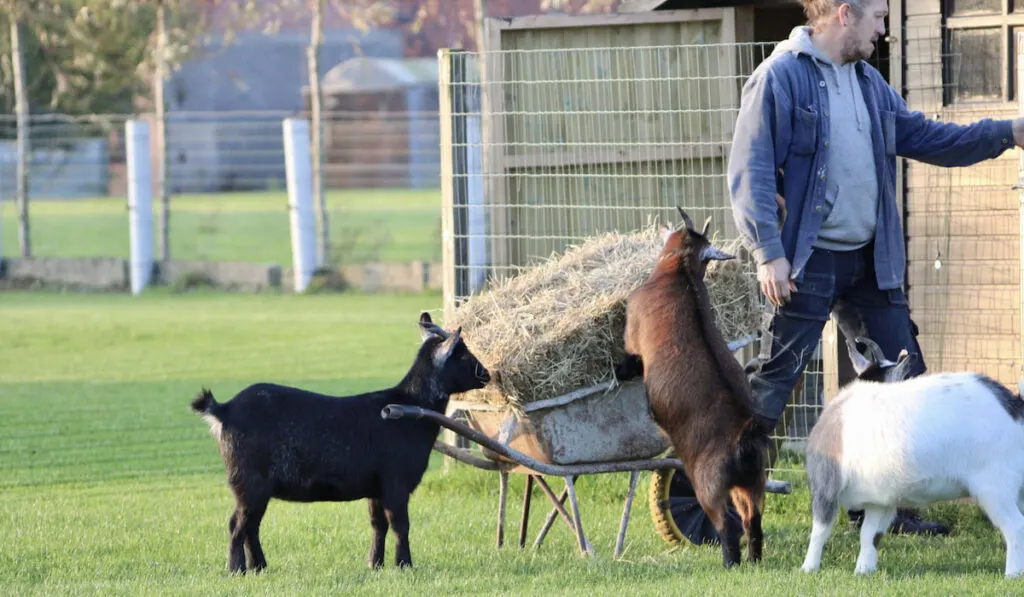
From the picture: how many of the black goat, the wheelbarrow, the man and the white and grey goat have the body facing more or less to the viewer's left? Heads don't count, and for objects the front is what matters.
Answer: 1

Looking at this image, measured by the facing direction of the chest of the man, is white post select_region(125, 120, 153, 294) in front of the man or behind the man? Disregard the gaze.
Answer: behind

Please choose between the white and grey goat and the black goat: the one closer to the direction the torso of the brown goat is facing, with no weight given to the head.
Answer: the black goat

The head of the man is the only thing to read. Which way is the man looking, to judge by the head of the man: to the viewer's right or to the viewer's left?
to the viewer's right

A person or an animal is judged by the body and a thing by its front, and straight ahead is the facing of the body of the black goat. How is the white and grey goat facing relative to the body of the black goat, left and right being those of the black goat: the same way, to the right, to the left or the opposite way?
the opposite way

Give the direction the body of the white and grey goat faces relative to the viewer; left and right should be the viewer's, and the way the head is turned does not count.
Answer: facing to the left of the viewer

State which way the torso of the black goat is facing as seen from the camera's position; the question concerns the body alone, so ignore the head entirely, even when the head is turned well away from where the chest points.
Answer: to the viewer's right

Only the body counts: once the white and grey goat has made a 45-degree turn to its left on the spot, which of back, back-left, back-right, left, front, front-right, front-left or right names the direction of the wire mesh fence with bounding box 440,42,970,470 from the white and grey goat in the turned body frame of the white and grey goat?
right

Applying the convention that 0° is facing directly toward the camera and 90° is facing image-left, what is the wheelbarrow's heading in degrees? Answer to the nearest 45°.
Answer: approximately 270°

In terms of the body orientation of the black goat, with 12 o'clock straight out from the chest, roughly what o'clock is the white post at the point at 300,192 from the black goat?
The white post is roughly at 9 o'clock from the black goat.

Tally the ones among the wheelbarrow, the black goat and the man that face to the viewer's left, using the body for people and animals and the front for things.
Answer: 0

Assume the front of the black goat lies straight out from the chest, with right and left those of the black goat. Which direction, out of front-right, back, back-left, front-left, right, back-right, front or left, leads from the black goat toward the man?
front
